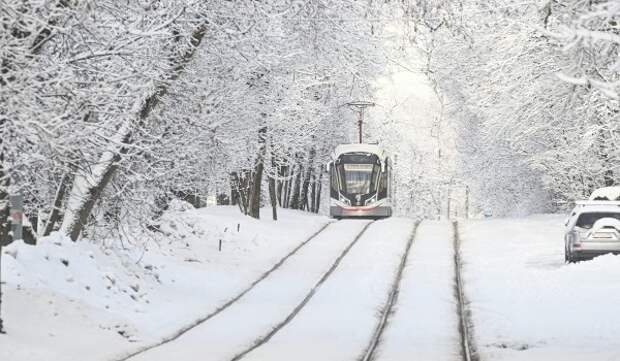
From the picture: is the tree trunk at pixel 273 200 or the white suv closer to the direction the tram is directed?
the white suv

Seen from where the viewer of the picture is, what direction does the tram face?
facing the viewer

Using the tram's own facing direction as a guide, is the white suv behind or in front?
in front

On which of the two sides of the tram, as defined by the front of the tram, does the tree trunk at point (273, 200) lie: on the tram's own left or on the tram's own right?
on the tram's own right
